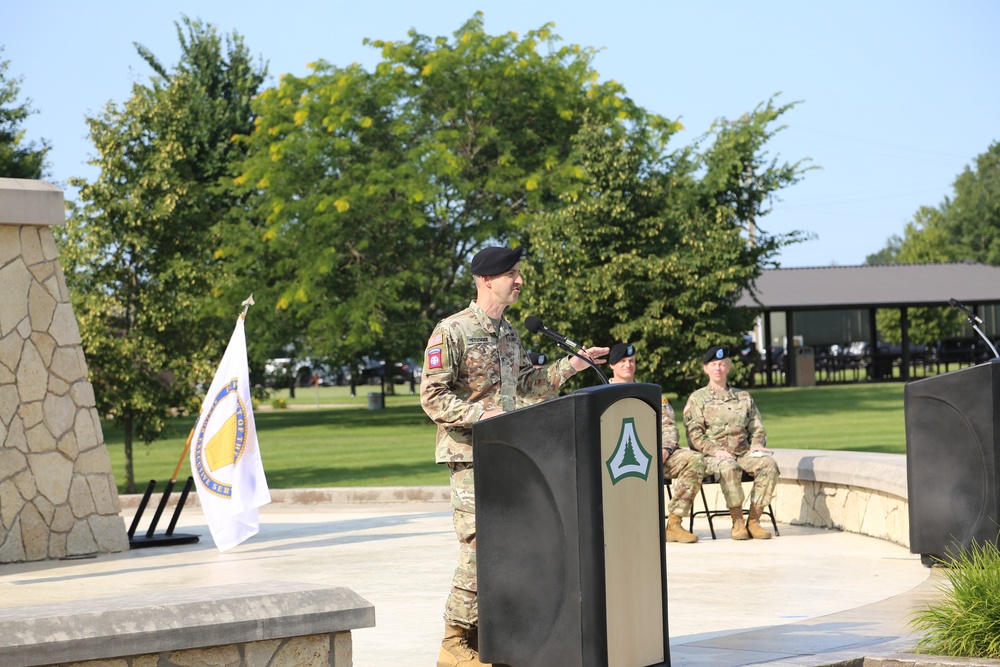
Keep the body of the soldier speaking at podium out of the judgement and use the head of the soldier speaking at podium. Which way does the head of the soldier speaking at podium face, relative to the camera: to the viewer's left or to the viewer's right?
to the viewer's right

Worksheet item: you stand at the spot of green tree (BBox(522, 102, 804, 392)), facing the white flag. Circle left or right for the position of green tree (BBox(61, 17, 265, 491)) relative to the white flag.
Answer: right

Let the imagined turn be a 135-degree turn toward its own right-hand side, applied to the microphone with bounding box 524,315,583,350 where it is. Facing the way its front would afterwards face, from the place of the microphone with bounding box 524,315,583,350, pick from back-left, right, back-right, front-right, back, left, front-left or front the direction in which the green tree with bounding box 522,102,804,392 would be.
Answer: front-left

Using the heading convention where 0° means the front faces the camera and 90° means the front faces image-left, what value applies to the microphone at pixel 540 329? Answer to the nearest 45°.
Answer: approximately 90°

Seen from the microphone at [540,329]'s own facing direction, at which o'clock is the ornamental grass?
The ornamental grass is roughly at 6 o'clock from the microphone.

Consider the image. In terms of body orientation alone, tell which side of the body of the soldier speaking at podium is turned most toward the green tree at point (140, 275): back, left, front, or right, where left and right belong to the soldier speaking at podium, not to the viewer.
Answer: back

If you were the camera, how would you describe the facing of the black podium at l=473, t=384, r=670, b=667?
facing the viewer and to the right of the viewer

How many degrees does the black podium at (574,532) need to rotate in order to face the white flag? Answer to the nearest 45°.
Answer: approximately 180°

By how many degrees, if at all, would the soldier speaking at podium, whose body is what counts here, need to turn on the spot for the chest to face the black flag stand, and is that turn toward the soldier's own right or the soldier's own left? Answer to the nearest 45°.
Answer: approximately 180°

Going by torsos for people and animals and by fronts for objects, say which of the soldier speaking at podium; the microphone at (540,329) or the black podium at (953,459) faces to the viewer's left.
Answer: the microphone

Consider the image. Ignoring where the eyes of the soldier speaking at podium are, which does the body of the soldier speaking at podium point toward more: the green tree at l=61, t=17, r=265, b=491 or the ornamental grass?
the ornamental grass

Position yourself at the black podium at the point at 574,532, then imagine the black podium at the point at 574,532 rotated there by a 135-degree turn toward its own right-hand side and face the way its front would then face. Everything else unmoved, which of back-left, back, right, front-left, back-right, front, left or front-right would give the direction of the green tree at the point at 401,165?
right
